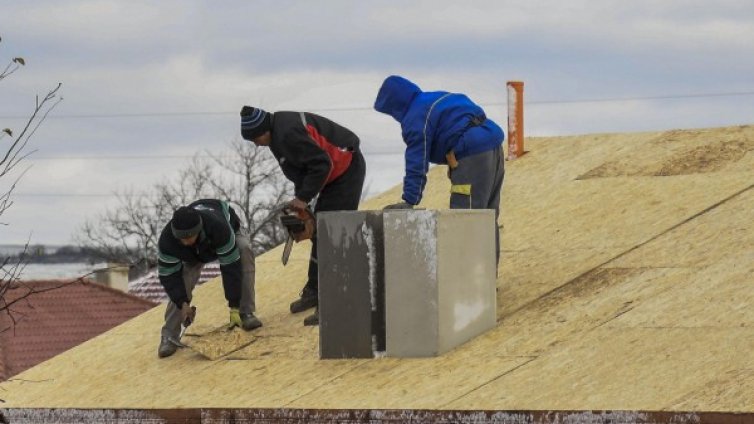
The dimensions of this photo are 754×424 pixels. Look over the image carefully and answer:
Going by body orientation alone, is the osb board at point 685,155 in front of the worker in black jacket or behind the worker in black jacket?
behind

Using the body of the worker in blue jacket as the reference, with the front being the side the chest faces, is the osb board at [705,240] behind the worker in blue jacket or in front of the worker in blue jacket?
behind

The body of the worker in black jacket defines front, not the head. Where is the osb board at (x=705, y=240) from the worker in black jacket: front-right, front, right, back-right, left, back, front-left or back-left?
back

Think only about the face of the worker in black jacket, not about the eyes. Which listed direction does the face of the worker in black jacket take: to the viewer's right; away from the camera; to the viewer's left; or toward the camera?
to the viewer's left

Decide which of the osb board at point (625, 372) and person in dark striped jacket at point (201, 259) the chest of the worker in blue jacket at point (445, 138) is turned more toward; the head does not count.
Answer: the person in dark striped jacket

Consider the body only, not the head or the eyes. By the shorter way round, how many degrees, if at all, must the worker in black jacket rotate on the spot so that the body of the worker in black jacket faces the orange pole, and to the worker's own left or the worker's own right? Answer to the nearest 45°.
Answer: approximately 135° to the worker's own right

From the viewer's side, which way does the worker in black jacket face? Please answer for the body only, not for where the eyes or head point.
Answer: to the viewer's left

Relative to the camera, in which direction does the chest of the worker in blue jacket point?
to the viewer's left

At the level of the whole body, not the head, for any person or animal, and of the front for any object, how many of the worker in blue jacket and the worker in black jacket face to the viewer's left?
2

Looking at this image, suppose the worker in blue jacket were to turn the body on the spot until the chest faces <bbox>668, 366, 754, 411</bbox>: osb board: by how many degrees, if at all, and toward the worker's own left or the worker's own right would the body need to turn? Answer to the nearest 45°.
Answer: approximately 135° to the worker's own left

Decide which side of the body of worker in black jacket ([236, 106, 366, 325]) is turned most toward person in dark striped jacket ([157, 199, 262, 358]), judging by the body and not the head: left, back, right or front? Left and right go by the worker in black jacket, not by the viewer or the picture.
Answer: front
